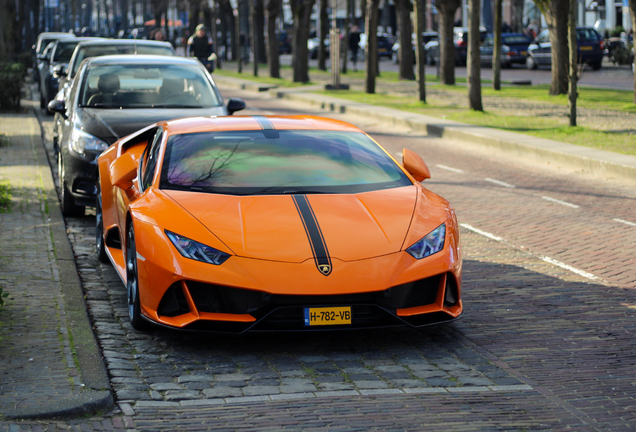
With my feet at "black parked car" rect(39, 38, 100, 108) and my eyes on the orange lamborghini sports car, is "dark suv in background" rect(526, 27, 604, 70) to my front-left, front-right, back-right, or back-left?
back-left

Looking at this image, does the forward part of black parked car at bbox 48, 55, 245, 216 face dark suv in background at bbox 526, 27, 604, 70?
no

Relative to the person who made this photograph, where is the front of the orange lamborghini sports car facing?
facing the viewer

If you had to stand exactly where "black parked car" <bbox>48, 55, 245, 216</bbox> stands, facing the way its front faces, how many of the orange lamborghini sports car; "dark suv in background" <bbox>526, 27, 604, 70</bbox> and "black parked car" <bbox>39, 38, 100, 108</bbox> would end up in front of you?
1

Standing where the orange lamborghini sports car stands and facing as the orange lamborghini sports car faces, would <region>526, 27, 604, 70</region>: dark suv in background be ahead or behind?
behind

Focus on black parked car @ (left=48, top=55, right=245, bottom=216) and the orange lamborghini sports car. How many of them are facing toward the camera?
2

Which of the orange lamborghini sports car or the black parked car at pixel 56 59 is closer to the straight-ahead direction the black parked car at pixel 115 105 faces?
the orange lamborghini sports car

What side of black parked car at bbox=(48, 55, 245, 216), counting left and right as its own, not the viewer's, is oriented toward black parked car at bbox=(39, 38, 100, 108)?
back

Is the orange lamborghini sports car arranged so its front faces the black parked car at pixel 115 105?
no

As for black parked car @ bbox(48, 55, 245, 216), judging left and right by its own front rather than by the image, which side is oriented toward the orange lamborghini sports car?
front

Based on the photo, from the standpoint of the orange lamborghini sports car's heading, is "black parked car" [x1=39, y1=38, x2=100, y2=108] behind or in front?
behind

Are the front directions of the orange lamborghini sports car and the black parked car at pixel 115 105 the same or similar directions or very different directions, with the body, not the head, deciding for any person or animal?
same or similar directions

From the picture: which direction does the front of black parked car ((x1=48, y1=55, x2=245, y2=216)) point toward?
toward the camera
